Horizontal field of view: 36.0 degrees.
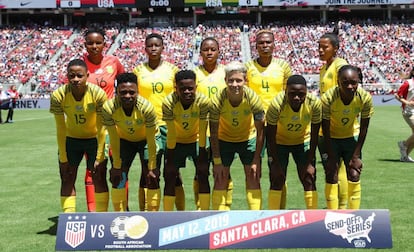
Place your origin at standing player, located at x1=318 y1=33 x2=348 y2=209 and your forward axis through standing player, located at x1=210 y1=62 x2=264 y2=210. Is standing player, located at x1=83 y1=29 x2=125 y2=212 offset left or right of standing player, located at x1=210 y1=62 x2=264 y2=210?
right

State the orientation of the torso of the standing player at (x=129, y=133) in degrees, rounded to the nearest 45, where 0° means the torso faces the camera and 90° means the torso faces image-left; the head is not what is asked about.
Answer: approximately 0°

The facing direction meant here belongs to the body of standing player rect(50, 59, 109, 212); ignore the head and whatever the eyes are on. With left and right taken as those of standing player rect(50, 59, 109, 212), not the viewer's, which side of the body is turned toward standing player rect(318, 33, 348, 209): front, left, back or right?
left

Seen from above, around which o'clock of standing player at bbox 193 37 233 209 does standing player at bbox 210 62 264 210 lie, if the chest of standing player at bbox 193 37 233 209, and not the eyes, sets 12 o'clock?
standing player at bbox 210 62 264 210 is roughly at 11 o'clock from standing player at bbox 193 37 233 209.

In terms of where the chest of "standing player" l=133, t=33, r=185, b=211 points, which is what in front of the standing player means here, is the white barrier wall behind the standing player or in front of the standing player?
behind

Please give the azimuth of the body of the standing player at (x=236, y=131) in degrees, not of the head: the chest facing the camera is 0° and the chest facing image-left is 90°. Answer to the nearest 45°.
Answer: approximately 0°
